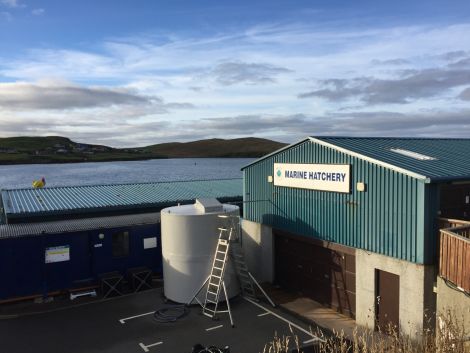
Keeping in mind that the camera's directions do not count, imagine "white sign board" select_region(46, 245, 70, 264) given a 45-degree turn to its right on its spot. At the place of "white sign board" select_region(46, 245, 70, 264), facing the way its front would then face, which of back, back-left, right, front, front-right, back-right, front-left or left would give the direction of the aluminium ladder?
left

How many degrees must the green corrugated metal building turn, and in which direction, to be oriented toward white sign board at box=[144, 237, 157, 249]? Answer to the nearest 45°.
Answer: approximately 45° to its right

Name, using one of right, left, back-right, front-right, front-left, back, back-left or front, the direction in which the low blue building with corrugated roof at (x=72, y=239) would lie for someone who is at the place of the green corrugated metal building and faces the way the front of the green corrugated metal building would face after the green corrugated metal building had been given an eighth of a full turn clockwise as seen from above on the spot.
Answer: front

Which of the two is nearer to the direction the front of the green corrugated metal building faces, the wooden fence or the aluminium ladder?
the aluminium ladder

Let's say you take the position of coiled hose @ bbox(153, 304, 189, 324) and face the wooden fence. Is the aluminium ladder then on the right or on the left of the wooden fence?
left

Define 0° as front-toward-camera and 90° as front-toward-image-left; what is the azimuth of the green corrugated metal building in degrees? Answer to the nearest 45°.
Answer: approximately 45°

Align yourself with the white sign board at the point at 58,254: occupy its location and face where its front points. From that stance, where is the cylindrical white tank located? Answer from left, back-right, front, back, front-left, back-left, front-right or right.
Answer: front-left

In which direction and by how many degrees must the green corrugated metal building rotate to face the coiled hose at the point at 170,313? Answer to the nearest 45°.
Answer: approximately 45° to its right

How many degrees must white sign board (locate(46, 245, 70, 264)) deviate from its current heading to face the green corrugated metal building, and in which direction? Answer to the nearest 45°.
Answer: approximately 45° to its left

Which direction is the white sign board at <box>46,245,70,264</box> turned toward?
toward the camera

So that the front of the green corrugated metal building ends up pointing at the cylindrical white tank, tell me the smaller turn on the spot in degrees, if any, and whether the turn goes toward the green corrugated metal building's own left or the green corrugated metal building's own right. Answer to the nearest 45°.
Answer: approximately 45° to the green corrugated metal building's own right

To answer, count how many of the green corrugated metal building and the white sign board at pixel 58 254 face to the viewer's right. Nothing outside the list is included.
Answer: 0

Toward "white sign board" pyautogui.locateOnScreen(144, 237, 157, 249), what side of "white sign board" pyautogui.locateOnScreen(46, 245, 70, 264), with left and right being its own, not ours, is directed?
left

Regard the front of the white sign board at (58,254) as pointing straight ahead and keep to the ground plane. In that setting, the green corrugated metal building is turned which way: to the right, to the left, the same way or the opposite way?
to the right
